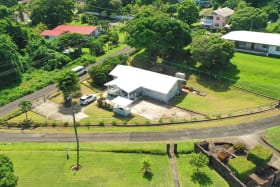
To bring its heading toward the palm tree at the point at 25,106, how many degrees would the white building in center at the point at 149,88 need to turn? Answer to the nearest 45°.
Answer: approximately 45° to its right

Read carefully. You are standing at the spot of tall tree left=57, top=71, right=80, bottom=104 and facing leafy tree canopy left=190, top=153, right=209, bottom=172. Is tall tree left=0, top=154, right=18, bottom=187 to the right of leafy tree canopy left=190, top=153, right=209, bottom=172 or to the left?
right

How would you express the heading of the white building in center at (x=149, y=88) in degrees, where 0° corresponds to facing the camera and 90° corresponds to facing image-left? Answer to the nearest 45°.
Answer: approximately 45°

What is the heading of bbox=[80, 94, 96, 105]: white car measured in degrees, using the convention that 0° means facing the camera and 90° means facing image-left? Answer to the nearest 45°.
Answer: approximately 45°

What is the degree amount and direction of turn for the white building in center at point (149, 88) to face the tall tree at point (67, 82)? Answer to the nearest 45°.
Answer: approximately 45° to its right
